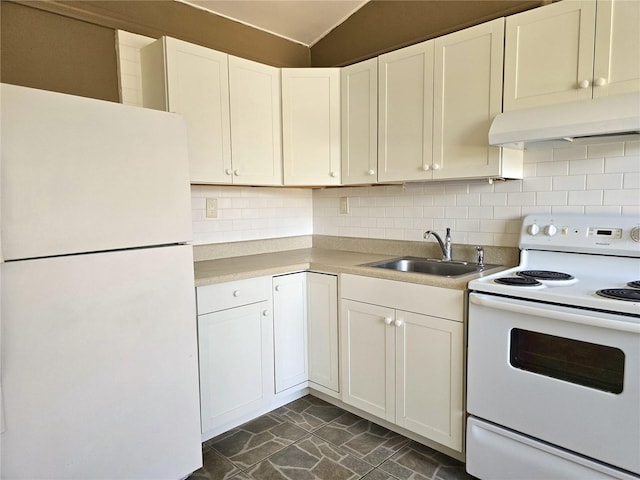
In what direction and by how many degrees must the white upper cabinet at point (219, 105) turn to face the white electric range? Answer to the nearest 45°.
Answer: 0° — it already faces it

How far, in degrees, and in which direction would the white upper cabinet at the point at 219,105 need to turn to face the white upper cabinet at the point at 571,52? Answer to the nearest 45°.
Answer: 0° — it already faces it

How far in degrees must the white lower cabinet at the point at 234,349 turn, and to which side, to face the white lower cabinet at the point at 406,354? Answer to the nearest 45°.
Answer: approximately 45° to its left

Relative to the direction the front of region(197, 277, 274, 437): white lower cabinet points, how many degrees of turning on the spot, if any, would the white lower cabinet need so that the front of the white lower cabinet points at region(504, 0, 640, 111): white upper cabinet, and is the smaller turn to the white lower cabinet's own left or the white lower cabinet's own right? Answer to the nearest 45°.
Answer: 0° — it already faces it
